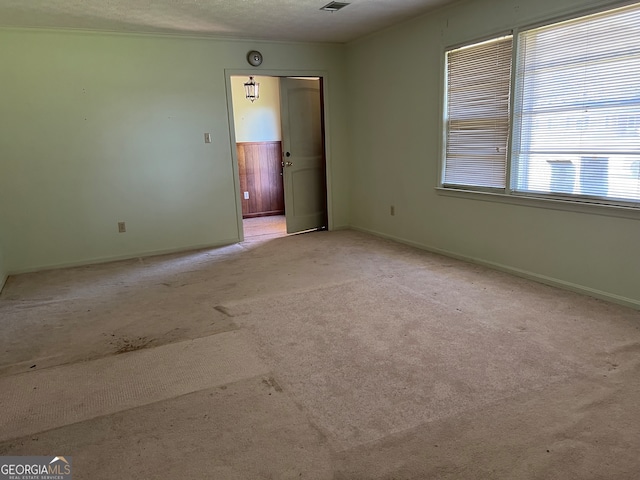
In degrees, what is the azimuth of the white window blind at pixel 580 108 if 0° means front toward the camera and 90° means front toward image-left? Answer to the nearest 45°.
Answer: approximately 45°

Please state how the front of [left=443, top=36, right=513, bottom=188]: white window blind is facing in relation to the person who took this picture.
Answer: facing the viewer and to the left of the viewer

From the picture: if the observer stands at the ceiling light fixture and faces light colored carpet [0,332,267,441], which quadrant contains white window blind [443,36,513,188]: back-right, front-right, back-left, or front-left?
front-left

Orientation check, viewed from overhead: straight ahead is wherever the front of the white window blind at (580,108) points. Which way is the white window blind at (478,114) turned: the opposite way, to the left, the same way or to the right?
the same way

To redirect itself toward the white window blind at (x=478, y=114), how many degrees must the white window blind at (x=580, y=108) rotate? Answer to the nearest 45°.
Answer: approximately 90° to its right

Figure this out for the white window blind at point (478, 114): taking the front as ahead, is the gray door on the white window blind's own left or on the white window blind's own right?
on the white window blind's own right

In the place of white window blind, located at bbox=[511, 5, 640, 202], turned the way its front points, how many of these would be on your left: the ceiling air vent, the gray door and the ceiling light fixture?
0

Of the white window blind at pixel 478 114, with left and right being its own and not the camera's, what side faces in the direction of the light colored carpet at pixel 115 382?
front

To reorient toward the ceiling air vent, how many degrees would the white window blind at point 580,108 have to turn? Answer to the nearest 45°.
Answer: approximately 45° to its right

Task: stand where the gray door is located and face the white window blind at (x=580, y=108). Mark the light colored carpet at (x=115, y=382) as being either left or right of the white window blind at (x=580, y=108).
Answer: right

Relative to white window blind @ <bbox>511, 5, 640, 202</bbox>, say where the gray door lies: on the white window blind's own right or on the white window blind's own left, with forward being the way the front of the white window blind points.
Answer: on the white window blind's own right

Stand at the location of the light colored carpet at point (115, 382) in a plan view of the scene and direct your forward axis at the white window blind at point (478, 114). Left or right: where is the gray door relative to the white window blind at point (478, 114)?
left

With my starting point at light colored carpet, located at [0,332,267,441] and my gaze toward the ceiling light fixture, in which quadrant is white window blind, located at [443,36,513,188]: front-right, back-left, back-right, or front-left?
front-right

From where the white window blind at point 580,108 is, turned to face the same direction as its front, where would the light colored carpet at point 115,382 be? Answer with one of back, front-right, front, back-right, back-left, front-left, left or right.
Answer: front

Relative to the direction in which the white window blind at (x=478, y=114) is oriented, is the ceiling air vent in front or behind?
in front

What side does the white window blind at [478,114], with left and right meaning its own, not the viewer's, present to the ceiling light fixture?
right

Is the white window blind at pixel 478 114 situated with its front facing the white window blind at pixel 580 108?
no

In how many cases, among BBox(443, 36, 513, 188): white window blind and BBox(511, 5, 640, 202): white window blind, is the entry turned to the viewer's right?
0
